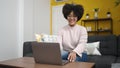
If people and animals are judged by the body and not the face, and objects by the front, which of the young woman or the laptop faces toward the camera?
the young woman

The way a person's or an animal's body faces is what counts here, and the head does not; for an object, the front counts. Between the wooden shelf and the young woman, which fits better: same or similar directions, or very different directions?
same or similar directions

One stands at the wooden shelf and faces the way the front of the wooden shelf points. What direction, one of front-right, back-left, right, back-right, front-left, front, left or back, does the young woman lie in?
front

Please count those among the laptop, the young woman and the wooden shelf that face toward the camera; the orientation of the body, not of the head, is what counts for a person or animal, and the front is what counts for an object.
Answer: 2

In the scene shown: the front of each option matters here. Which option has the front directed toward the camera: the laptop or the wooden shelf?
the wooden shelf

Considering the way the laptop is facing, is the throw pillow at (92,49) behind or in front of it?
in front

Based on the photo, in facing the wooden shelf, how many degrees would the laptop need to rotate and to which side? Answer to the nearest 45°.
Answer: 0° — it already faces it

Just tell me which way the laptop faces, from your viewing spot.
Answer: facing away from the viewer and to the right of the viewer

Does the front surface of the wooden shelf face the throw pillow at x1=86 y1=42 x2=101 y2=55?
yes

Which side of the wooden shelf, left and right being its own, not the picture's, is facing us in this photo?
front

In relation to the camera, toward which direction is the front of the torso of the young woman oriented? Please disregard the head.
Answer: toward the camera

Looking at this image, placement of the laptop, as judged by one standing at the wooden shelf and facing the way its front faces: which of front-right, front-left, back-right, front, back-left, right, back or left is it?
front
